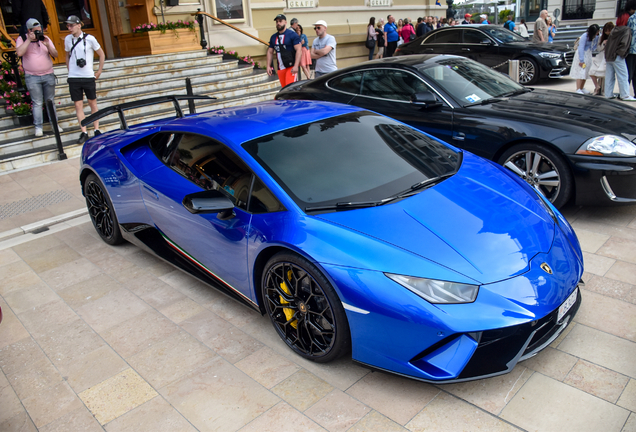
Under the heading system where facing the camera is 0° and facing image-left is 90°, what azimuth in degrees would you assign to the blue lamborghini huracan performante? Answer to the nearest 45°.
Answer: approximately 315°

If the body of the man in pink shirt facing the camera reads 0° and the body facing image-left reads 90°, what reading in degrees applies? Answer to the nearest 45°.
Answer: approximately 0°

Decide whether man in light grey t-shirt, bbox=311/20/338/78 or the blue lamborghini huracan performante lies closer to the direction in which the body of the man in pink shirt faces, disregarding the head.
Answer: the blue lamborghini huracan performante

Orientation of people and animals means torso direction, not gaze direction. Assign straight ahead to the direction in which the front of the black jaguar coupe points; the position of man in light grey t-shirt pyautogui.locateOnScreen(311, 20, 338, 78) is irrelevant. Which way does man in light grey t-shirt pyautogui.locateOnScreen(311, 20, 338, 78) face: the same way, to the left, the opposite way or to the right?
to the right

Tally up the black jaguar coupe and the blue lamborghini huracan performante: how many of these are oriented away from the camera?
0

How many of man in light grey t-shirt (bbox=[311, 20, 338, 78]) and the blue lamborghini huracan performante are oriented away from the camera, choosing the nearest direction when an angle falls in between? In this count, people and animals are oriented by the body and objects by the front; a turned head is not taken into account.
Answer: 0

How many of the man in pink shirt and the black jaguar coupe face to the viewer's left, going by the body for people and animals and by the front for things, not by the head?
0

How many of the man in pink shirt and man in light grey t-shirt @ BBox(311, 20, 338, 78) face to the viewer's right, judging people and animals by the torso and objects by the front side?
0

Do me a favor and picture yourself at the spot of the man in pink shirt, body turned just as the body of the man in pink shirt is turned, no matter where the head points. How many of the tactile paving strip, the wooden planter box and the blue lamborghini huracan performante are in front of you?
2

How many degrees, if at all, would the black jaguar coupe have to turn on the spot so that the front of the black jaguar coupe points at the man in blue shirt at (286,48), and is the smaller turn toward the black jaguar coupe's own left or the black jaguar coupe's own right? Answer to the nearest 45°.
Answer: approximately 180°

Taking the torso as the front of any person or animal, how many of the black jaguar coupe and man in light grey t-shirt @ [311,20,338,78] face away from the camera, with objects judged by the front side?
0

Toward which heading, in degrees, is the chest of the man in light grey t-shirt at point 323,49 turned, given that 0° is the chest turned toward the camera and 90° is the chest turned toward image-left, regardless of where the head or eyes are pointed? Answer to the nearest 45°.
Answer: approximately 45°

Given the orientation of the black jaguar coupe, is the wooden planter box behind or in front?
behind

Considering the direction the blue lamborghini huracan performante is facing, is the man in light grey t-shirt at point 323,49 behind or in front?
behind

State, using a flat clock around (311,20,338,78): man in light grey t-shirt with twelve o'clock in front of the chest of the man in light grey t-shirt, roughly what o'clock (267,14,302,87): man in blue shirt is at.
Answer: The man in blue shirt is roughly at 2 o'clock from the man in light grey t-shirt.

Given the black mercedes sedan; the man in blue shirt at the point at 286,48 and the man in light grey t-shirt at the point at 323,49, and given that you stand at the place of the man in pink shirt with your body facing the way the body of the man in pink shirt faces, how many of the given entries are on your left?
3

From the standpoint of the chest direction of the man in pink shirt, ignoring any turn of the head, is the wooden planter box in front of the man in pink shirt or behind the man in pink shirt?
behind
